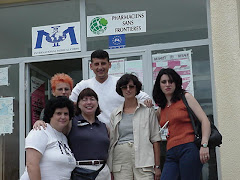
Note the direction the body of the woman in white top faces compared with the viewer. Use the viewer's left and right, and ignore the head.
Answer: facing the viewer and to the right of the viewer

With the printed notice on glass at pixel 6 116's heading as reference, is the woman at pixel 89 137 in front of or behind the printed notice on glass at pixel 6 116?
in front

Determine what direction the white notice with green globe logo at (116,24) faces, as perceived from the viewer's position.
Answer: facing the viewer

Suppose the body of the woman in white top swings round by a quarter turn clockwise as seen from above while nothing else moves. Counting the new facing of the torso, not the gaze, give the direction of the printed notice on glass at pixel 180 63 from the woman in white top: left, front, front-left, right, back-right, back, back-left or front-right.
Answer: back

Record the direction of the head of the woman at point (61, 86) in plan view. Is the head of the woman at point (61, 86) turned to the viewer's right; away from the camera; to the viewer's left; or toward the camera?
toward the camera

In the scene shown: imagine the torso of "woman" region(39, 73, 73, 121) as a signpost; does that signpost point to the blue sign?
no

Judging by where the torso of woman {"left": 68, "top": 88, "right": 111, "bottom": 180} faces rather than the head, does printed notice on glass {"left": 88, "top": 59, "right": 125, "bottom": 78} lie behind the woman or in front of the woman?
behind

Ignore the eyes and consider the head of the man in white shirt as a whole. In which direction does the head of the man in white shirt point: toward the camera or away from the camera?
toward the camera

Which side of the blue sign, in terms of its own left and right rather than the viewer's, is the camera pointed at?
front

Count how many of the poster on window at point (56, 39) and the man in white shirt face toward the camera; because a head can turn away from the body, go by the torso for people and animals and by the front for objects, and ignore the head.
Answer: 2

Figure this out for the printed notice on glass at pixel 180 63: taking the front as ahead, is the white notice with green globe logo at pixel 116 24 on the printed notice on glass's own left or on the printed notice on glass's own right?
on the printed notice on glass's own right

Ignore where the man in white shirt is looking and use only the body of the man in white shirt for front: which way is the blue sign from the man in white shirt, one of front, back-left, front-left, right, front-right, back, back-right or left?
back

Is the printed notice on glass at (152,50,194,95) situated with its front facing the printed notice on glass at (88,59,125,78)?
no

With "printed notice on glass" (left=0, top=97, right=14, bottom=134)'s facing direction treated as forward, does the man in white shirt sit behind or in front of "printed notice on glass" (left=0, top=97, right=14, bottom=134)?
in front

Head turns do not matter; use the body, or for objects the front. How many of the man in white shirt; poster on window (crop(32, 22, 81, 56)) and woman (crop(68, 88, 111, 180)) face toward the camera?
3

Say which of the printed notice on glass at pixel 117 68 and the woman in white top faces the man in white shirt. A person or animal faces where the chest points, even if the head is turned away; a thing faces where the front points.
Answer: the printed notice on glass

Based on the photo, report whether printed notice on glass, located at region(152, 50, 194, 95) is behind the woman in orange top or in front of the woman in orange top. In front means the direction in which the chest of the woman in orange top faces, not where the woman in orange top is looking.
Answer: behind

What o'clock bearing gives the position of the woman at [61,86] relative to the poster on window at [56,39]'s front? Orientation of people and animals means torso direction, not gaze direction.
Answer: The woman is roughly at 12 o'clock from the poster on window.

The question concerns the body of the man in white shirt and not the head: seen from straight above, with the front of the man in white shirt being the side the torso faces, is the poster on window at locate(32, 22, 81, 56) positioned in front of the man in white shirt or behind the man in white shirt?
behind
